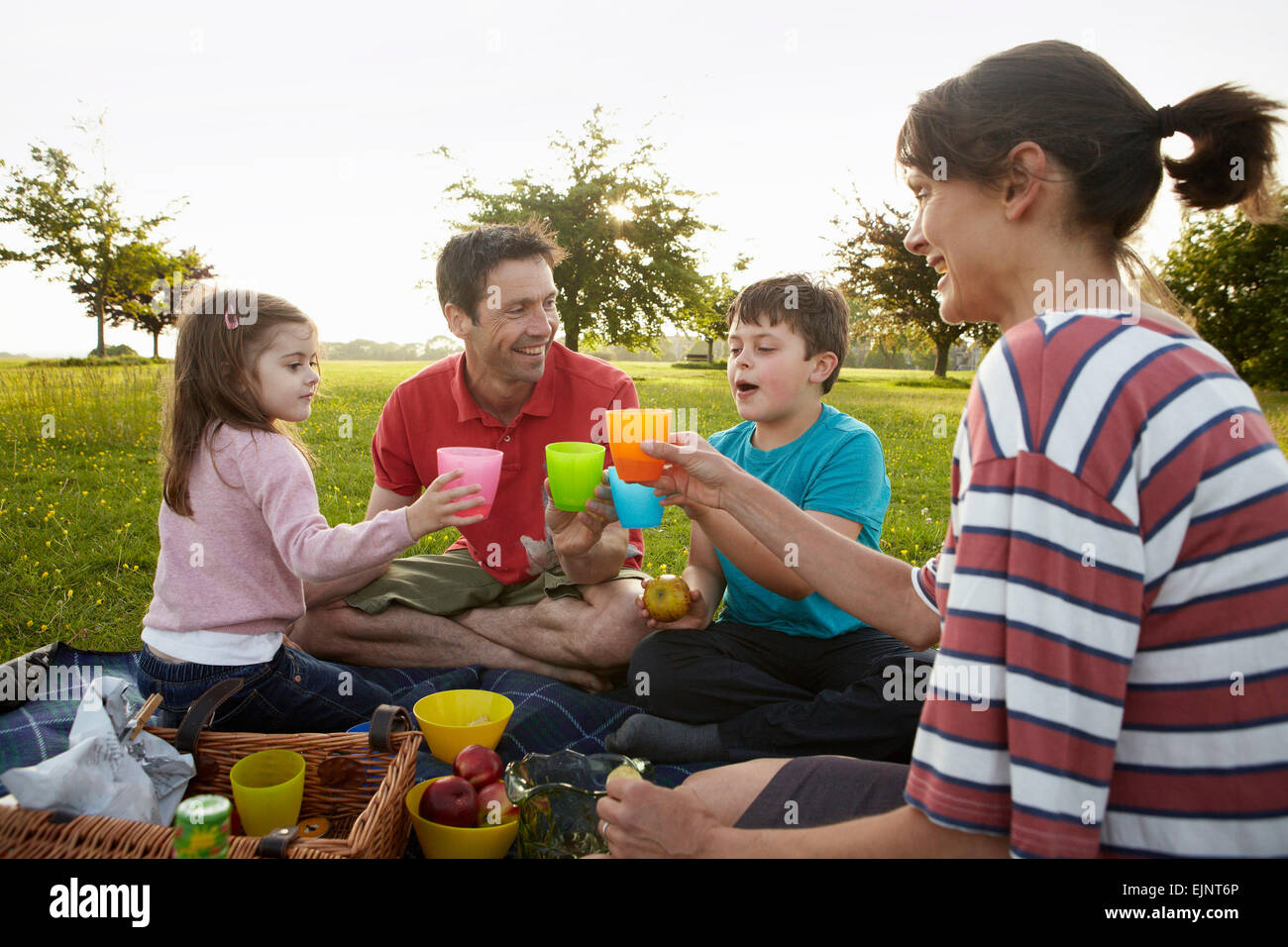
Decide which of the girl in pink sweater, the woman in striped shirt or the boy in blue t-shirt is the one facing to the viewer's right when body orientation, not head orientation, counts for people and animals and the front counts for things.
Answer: the girl in pink sweater

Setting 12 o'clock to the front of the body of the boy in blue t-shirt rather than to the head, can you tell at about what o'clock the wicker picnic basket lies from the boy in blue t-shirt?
The wicker picnic basket is roughly at 12 o'clock from the boy in blue t-shirt.

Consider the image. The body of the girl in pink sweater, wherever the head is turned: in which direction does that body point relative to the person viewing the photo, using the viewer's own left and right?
facing to the right of the viewer

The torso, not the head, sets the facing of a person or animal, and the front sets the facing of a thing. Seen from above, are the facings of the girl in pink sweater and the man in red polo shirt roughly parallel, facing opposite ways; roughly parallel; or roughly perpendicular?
roughly perpendicular

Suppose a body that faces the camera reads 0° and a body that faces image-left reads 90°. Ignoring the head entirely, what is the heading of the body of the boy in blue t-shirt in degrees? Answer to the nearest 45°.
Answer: approximately 45°

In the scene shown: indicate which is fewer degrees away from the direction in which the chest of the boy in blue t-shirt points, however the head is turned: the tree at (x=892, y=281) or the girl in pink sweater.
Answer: the girl in pink sweater

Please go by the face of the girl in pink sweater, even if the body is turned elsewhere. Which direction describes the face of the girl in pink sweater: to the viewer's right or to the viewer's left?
to the viewer's right

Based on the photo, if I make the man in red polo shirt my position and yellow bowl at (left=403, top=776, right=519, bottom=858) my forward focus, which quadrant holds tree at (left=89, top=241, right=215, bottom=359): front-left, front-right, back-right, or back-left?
back-right

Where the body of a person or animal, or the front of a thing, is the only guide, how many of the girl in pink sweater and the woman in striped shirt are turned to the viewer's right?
1

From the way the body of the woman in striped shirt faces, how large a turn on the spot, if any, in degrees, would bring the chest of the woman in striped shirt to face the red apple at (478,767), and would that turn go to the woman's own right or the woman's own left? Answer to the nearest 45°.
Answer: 0° — they already face it

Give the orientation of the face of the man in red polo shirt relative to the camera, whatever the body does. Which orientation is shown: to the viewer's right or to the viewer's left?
to the viewer's right

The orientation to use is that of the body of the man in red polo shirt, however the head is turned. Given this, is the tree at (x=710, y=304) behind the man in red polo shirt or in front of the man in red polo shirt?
behind
